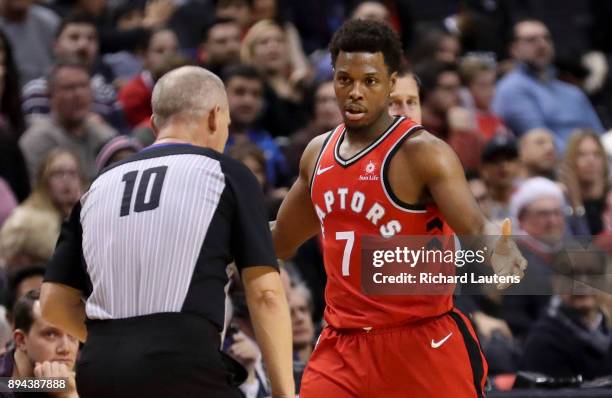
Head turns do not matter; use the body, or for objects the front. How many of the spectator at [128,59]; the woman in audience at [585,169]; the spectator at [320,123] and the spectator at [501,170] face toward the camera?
4

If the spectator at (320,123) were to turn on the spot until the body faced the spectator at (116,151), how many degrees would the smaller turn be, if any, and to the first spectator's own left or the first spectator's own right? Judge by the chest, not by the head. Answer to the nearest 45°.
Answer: approximately 45° to the first spectator's own right

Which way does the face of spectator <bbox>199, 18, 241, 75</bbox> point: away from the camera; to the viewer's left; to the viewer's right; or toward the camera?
toward the camera

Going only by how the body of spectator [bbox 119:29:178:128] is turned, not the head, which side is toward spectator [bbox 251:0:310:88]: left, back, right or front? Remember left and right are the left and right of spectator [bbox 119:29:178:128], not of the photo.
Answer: left

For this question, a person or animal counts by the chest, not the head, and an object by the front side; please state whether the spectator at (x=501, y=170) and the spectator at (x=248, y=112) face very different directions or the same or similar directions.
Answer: same or similar directions

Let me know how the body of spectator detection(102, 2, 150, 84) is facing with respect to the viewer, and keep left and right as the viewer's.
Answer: facing the viewer

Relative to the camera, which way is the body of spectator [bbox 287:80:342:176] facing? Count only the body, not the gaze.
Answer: toward the camera

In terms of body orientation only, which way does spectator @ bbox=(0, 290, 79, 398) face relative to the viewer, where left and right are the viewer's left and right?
facing the viewer and to the right of the viewer

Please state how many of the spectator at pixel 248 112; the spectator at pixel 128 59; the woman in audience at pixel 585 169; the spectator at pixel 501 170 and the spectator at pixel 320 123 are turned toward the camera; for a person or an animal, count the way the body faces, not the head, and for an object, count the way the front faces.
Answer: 5

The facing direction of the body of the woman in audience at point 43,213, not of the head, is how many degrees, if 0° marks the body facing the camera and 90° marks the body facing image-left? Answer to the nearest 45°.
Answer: approximately 315°

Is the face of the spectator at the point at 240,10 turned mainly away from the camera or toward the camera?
toward the camera

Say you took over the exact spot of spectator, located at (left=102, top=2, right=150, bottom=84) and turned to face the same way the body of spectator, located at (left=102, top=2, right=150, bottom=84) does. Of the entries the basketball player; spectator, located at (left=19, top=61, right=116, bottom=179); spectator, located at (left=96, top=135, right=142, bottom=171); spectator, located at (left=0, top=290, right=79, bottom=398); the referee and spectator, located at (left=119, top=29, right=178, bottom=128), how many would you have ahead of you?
6

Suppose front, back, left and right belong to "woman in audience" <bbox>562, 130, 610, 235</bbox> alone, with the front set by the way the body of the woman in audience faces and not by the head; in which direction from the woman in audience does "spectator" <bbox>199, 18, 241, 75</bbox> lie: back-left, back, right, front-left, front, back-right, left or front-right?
right

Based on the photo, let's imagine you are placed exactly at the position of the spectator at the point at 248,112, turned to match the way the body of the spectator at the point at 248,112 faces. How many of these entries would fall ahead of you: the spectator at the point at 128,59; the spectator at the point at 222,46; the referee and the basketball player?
2

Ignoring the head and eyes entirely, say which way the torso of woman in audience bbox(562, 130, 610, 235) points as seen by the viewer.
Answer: toward the camera
